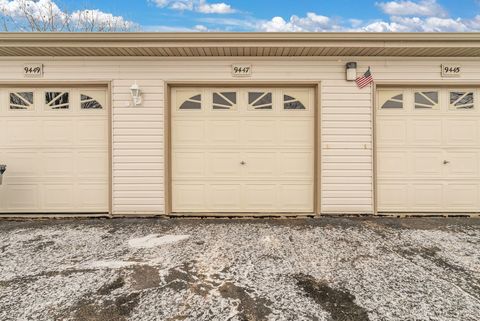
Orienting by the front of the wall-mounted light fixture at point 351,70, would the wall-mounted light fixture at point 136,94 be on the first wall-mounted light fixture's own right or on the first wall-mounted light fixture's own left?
on the first wall-mounted light fixture's own right

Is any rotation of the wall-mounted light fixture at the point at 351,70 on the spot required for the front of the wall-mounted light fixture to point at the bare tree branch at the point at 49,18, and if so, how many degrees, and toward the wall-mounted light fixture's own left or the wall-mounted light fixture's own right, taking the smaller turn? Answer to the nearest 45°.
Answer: approximately 90° to the wall-mounted light fixture's own right

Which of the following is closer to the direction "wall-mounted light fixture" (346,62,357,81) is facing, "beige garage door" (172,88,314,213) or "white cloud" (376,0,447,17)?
the beige garage door

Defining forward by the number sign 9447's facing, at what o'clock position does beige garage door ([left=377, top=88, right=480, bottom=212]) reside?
The beige garage door is roughly at 9 o'clock from the number sign 9447.

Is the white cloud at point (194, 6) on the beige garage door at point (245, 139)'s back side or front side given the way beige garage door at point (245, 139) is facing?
on the back side

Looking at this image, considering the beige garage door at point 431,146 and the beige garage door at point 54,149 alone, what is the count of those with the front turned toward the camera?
2

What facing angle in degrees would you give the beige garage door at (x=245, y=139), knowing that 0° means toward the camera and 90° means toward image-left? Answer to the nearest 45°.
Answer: approximately 0°
